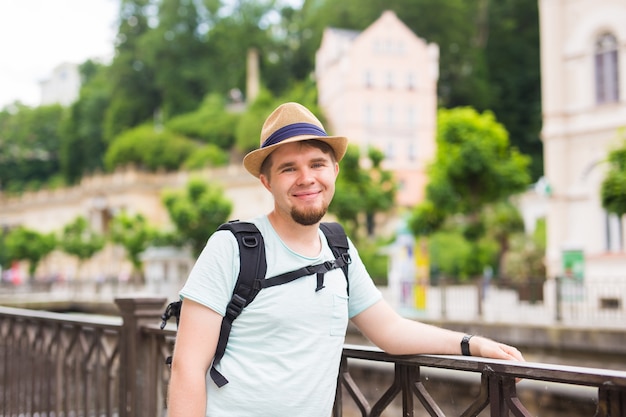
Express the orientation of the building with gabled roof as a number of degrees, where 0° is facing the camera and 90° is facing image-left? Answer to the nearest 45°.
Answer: approximately 0°

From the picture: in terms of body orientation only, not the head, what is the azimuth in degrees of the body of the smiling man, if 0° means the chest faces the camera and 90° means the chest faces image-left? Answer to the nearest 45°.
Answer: approximately 315°

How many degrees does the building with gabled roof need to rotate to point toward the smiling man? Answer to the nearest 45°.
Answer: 0° — it already faces them

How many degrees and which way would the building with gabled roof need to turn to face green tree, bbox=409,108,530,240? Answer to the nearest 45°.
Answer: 0° — it already faces it

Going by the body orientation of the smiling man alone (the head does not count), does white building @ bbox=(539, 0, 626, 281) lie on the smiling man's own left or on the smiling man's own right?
on the smiling man's own left

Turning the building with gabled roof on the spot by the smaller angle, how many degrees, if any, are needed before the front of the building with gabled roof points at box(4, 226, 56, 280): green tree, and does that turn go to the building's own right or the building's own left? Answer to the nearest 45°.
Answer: approximately 90° to the building's own right
